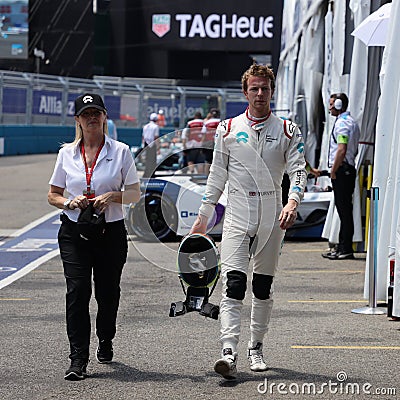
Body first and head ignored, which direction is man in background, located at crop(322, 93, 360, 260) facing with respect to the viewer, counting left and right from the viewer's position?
facing to the left of the viewer

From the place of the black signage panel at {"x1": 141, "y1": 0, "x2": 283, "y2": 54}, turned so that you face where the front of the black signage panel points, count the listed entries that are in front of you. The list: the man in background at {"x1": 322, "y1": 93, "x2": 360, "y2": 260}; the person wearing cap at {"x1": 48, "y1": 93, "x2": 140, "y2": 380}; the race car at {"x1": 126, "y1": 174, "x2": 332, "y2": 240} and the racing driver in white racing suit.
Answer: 4

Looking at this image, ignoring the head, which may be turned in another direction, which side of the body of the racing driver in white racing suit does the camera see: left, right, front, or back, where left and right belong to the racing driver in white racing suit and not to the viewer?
front

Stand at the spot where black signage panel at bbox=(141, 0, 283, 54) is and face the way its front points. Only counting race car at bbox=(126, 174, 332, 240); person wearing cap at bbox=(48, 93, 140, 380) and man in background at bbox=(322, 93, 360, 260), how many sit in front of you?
3

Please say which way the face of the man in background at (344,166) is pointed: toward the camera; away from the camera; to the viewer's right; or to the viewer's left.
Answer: to the viewer's left

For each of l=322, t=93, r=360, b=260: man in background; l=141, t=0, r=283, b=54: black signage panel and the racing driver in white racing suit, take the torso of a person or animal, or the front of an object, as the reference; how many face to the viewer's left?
1

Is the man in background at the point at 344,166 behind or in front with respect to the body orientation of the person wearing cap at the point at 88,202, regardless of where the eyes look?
behind

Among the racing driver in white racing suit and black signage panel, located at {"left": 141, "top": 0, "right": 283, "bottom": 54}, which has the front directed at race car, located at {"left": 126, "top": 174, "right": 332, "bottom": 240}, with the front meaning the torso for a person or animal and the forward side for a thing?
the black signage panel

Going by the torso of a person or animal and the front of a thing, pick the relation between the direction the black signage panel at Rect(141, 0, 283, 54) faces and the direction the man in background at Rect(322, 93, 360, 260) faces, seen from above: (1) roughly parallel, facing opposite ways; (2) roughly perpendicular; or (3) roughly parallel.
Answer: roughly perpendicular

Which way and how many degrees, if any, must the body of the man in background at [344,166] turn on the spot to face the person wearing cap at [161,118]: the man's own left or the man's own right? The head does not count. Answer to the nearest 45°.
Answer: approximately 90° to the man's own right

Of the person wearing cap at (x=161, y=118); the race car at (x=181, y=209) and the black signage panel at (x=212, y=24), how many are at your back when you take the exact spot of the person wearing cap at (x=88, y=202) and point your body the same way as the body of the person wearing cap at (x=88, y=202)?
3

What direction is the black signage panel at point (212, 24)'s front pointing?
toward the camera
